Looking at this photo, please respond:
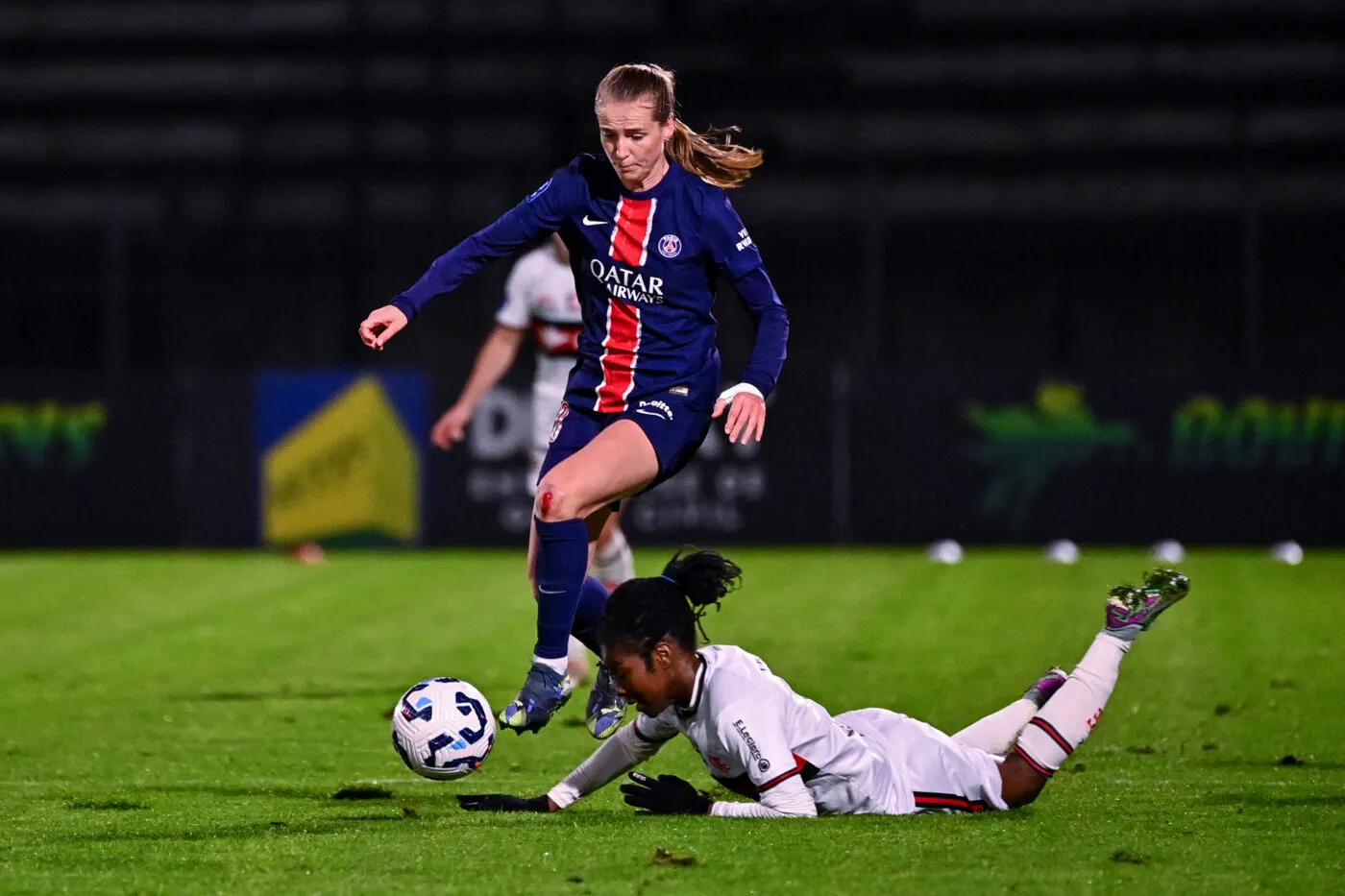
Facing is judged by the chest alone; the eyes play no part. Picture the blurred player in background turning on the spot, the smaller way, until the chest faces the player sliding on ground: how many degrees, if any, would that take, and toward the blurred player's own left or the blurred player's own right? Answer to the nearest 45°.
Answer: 0° — they already face them

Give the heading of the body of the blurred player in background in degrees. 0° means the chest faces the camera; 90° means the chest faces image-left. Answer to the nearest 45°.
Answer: approximately 0°

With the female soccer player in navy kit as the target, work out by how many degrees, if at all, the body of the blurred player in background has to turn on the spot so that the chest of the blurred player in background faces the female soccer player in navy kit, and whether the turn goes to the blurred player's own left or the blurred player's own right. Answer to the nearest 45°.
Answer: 0° — they already face them

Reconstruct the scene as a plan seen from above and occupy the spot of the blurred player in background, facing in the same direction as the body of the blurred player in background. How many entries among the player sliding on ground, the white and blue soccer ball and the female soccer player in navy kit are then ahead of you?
3

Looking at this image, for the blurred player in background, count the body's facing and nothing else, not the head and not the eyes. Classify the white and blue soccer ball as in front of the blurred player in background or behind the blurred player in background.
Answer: in front
